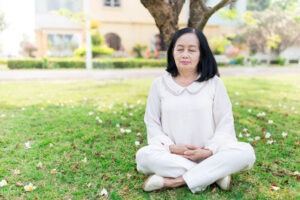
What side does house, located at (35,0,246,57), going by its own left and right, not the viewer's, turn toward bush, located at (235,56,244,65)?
left

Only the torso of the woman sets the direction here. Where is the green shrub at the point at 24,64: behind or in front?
behind

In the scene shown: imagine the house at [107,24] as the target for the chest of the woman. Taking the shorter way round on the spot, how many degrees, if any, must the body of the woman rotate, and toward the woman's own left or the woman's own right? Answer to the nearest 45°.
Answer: approximately 180°

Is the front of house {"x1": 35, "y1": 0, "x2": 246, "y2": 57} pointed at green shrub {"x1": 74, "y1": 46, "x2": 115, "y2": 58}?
yes

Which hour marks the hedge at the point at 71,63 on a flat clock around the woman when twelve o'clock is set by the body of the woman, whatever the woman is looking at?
The hedge is roughly at 5 o'clock from the woman.

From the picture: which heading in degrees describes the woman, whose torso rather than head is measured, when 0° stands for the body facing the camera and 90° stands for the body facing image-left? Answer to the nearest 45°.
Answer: approximately 0°

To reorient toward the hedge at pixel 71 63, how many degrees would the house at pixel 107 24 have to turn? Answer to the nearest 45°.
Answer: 0° — it already faces it

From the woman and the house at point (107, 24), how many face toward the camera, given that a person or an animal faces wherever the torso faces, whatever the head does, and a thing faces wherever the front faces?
2

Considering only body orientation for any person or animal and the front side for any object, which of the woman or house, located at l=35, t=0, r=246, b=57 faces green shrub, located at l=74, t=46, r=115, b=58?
the house

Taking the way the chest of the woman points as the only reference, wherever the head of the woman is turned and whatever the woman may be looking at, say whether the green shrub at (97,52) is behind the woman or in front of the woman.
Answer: behind
